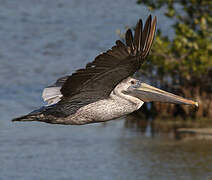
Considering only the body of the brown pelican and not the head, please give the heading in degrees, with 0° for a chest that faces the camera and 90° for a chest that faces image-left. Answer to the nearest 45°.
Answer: approximately 270°
